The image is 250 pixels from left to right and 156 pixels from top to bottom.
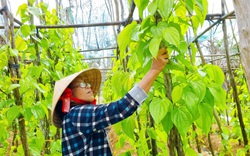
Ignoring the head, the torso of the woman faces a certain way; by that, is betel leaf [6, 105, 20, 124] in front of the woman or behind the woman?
behind

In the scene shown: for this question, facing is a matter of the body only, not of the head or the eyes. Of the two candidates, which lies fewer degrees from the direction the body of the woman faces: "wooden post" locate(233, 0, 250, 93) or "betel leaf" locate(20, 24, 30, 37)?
the wooden post

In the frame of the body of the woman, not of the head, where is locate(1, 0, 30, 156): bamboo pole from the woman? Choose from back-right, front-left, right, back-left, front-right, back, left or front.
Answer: back-left

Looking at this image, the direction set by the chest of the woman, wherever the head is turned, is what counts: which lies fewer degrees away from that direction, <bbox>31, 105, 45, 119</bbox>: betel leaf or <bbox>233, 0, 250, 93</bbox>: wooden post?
the wooden post

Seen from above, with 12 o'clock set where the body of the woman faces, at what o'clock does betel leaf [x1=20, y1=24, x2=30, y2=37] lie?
The betel leaf is roughly at 8 o'clock from the woman.

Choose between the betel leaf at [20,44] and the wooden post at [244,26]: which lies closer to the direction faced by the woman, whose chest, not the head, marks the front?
the wooden post

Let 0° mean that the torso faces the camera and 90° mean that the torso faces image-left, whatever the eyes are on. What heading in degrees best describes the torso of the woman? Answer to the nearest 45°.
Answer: approximately 270°

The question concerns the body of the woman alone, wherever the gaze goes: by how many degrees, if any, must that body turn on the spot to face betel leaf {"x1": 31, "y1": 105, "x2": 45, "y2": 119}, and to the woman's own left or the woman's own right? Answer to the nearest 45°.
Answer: approximately 135° to the woman's own left
